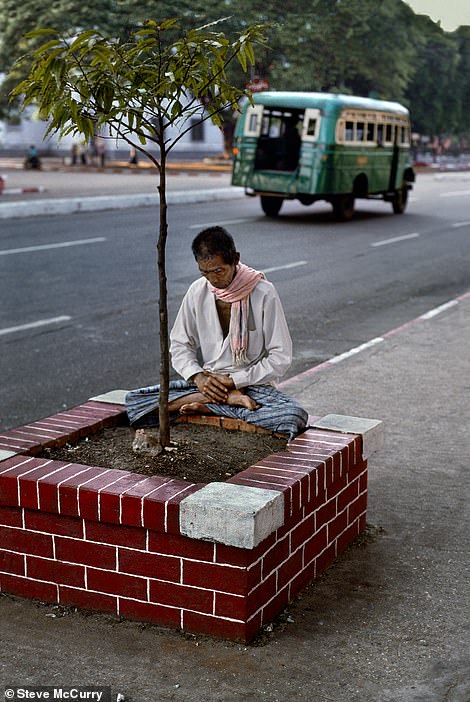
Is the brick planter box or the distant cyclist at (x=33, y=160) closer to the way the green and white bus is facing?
the distant cyclist

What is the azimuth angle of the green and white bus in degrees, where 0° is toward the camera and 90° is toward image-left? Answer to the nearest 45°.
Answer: approximately 225°

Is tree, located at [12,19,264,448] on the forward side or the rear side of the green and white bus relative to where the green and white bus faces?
on the rear side

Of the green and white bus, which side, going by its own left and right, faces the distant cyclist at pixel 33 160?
left

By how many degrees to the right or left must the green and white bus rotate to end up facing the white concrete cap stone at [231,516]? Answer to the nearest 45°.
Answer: approximately 135° to its right

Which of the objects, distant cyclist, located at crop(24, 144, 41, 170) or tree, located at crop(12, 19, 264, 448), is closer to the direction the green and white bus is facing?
the distant cyclist

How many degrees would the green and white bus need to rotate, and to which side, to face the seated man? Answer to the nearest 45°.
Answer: approximately 135° to its right

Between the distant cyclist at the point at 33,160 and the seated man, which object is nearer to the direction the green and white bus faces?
the distant cyclist

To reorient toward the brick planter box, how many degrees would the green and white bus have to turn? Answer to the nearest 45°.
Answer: approximately 135° to its right
